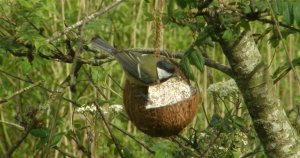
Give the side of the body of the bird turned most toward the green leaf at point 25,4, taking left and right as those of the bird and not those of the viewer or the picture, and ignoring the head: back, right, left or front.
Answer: back

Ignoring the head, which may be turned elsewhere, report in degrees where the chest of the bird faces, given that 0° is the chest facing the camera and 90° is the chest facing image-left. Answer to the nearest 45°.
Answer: approximately 270°

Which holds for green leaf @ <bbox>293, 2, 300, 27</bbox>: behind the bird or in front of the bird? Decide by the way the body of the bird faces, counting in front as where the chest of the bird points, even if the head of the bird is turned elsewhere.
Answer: in front

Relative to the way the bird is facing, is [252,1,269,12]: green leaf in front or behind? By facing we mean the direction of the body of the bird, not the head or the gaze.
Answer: in front

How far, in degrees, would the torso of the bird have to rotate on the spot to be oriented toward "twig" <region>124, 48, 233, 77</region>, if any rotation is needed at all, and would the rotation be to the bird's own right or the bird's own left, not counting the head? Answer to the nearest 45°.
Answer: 0° — it already faces it

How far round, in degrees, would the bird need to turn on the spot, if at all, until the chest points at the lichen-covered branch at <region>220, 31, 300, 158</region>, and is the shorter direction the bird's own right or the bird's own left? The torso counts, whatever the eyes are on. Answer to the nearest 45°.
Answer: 0° — it already faces it

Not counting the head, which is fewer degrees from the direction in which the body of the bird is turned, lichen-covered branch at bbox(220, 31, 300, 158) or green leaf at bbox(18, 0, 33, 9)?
the lichen-covered branch
